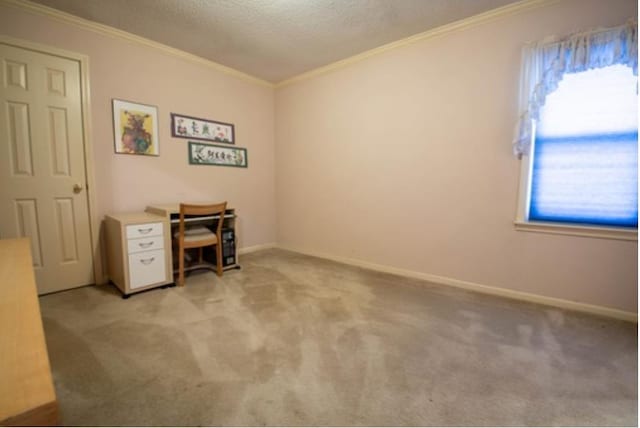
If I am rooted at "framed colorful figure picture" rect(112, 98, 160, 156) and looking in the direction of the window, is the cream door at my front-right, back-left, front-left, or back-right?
back-right

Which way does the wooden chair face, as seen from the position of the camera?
facing away from the viewer and to the left of the viewer

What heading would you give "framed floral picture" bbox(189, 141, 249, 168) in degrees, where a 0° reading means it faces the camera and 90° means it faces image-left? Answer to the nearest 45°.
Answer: approximately 315°

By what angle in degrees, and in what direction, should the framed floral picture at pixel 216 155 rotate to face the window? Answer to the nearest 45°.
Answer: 0° — it already faces it

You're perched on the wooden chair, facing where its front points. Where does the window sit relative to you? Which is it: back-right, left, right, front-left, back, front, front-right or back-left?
back

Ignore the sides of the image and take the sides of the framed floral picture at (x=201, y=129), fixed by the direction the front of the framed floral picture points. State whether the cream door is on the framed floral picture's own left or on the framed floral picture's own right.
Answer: on the framed floral picture's own right

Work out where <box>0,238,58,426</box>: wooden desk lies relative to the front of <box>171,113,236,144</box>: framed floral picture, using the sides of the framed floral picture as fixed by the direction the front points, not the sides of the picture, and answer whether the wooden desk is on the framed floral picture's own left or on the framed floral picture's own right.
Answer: on the framed floral picture's own right

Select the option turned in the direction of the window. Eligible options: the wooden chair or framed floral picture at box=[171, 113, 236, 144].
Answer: the framed floral picture

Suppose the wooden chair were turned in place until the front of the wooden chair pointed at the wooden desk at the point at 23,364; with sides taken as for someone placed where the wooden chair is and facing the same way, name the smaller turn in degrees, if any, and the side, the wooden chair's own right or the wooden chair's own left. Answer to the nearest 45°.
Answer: approximately 135° to the wooden chair's own left
